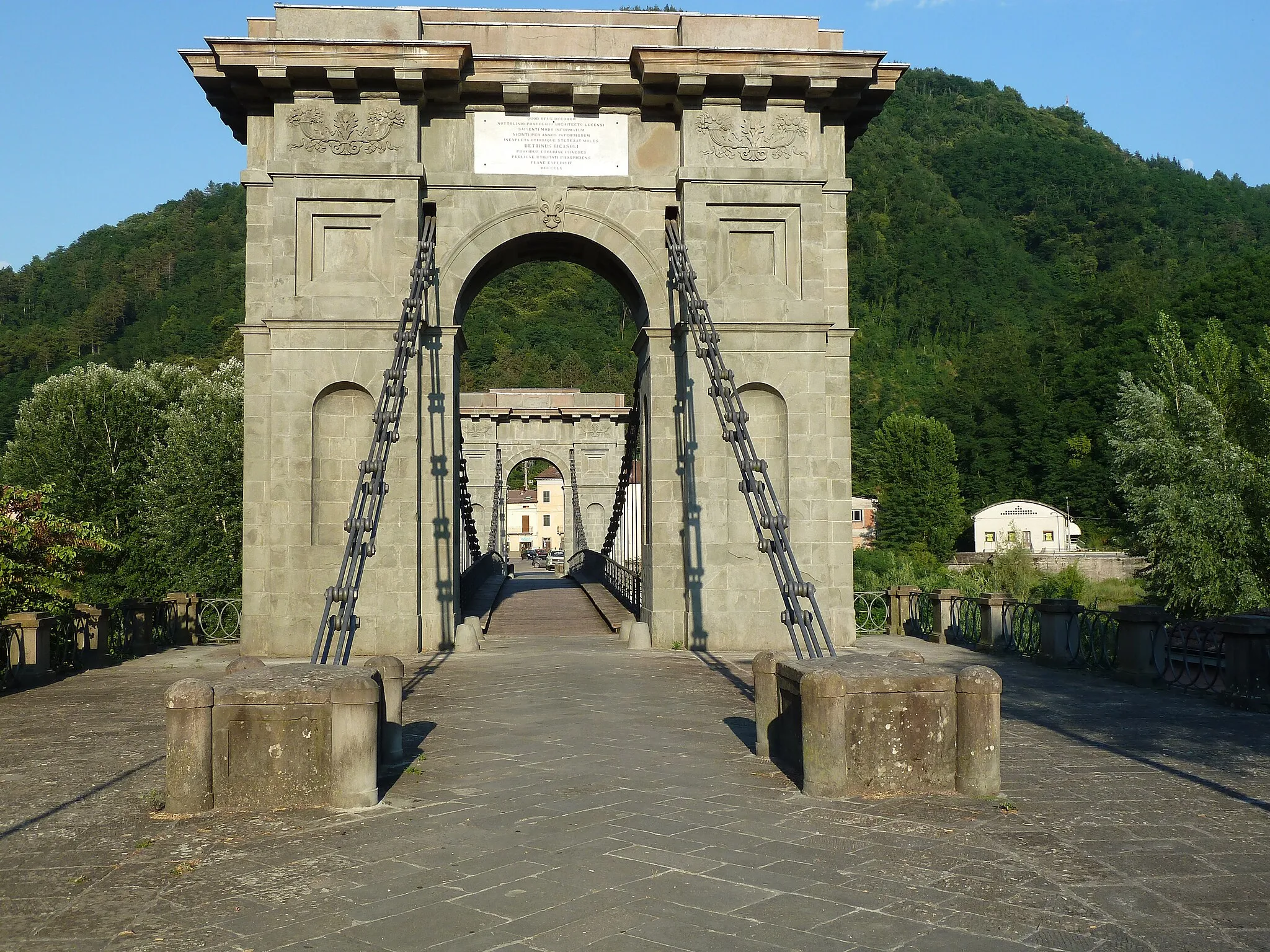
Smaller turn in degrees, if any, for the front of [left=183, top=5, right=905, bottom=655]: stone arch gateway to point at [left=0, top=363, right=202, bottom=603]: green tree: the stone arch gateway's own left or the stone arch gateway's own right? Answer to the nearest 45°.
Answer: approximately 135° to the stone arch gateway's own right

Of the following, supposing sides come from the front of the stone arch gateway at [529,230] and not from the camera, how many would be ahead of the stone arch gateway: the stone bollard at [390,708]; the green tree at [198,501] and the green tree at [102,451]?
1

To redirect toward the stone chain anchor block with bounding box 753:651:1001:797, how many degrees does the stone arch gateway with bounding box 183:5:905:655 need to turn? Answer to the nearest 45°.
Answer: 0° — it already faces it

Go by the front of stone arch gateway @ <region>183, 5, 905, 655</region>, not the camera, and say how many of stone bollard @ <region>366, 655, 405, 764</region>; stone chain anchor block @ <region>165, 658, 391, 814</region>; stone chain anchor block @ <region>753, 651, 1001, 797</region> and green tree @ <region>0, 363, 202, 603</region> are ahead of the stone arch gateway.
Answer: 3

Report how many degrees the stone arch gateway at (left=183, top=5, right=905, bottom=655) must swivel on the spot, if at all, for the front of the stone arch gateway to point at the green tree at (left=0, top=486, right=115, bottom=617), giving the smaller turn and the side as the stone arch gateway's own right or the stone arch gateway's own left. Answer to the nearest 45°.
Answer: approximately 90° to the stone arch gateway's own right

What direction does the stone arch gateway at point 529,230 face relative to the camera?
toward the camera

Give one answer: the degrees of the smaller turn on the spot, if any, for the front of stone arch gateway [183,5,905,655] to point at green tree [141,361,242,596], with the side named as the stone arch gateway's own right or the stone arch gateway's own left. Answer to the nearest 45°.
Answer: approximately 135° to the stone arch gateway's own right

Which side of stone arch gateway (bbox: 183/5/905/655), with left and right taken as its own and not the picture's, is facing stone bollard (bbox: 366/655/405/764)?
front

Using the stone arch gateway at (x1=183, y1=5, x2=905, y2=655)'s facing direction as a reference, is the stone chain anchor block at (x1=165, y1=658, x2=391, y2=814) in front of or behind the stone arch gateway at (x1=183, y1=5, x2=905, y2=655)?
in front
